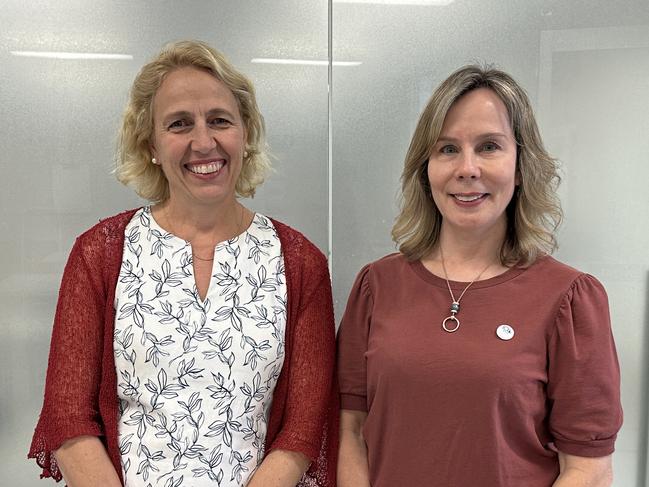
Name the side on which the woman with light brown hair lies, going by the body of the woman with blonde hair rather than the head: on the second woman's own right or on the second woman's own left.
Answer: on the second woman's own left

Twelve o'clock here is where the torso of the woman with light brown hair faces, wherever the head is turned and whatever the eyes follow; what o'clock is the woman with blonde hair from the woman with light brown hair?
The woman with blonde hair is roughly at 3 o'clock from the woman with light brown hair.

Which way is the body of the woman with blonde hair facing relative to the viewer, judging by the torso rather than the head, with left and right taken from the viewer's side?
facing the viewer

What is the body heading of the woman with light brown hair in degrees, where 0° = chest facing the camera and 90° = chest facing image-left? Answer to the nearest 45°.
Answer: approximately 0°

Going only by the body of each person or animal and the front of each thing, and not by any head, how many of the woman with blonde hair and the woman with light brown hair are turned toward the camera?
2
